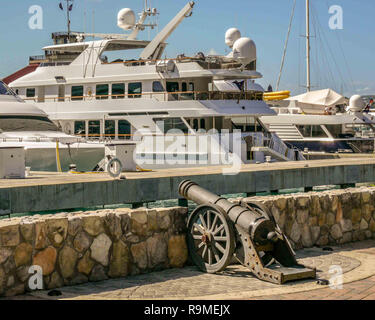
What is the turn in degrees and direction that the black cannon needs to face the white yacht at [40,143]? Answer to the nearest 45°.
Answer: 0° — it already faces it

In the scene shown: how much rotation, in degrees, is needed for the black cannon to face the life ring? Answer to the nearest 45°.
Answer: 0° — it already faces it

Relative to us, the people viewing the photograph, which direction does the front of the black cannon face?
facing away from the viewer and to the left of the viewer

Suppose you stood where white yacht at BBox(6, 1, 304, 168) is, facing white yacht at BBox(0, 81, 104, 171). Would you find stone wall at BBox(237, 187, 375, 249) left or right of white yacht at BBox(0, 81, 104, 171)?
left
